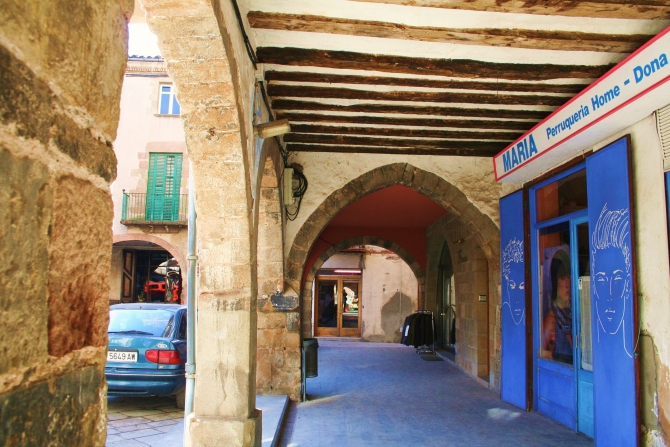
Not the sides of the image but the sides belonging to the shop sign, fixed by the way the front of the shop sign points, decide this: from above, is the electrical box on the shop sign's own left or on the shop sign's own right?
on the shop sign's own right

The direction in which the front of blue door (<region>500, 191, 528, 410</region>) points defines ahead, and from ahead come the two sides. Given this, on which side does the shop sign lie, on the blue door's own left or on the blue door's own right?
on the blue door's own left

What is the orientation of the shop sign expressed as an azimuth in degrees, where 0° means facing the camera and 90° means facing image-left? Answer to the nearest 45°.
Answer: approximately 45°

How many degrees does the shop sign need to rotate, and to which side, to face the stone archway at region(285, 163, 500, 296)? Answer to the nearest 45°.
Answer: approximately 90° to its right

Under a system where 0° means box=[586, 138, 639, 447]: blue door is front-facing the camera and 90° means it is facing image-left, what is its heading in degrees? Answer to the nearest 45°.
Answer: approximately 45°

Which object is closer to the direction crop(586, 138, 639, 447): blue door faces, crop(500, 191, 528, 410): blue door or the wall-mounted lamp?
the wall-mounted lamp

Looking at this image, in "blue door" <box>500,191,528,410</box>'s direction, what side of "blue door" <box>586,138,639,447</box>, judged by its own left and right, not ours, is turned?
right

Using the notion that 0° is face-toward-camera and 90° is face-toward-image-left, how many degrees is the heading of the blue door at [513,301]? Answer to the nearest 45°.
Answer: approximately 90°

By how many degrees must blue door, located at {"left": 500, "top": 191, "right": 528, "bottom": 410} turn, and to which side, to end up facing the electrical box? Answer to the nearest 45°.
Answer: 0° — it already faces it
